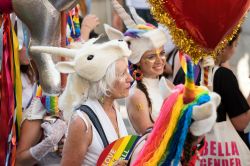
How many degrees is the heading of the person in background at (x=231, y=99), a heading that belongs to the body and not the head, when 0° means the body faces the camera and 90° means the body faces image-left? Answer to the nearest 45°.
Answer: approximately 90°
